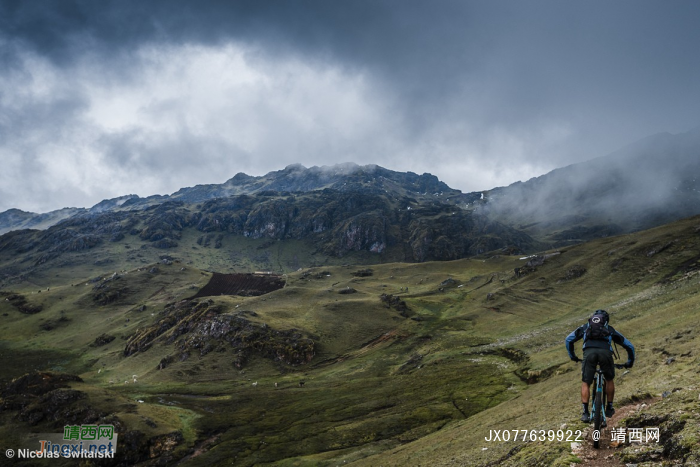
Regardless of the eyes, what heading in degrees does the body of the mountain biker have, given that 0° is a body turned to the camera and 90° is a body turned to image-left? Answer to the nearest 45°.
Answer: approximately 180°
